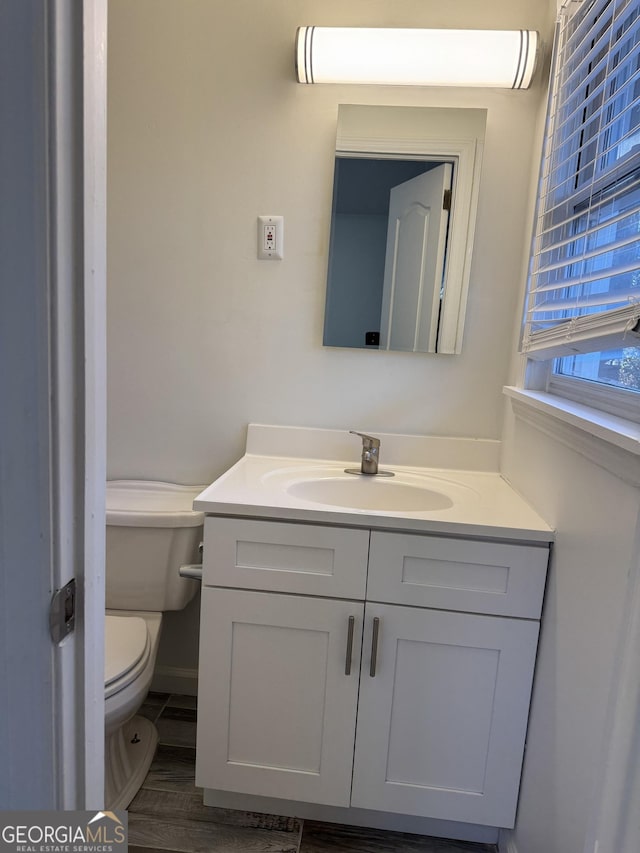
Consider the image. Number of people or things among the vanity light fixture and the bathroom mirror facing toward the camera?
2

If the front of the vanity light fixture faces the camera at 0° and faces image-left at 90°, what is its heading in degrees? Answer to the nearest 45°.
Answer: approximately 0°

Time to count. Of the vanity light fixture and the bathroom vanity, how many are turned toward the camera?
2
